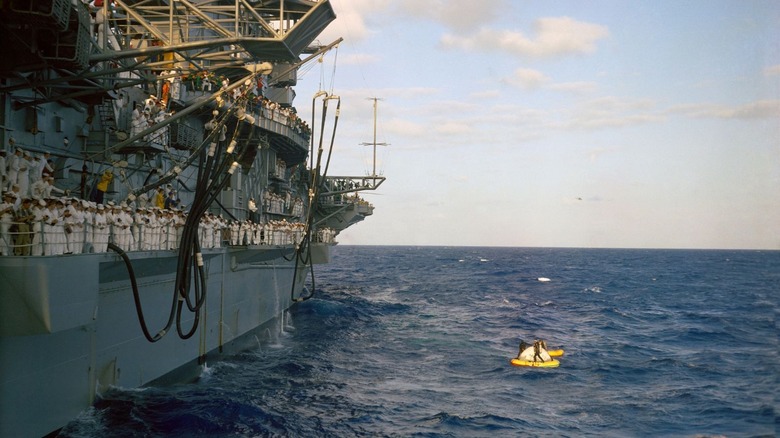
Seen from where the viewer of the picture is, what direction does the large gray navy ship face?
facing away from the viewer and to the right of the viewer
